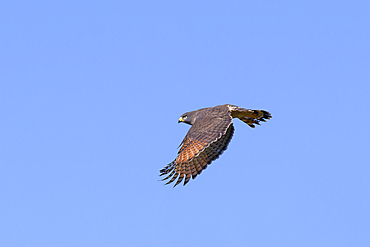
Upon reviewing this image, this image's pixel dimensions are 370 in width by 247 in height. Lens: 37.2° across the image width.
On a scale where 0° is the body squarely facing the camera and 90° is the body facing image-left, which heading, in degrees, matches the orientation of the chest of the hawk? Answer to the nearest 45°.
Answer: approximately 90°
